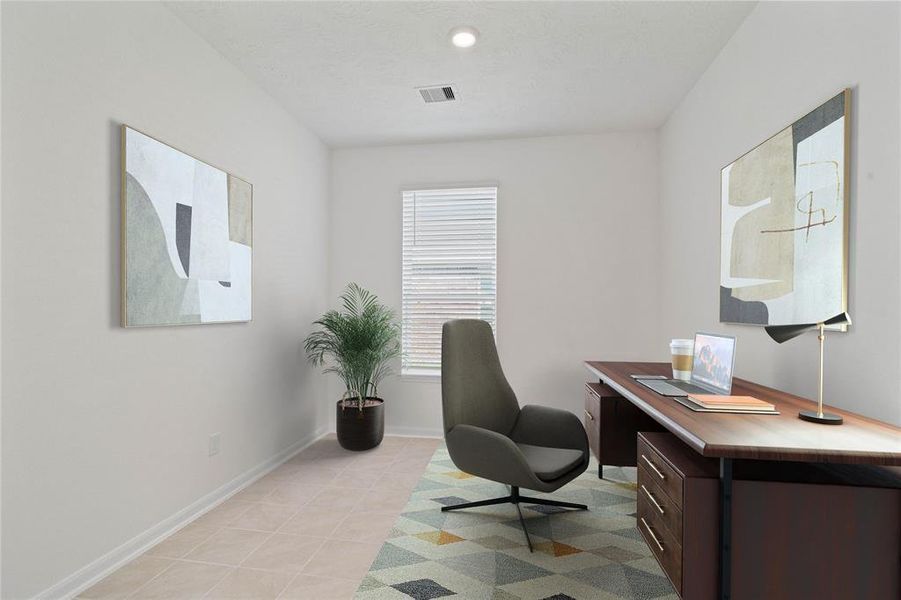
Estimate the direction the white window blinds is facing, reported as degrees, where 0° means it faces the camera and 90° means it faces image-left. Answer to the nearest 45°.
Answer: approximately 0°

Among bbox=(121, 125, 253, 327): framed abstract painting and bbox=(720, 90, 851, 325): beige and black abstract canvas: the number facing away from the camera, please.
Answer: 0

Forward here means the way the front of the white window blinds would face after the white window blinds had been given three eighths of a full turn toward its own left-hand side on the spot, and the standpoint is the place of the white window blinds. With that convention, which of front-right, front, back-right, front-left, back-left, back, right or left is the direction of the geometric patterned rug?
back-right

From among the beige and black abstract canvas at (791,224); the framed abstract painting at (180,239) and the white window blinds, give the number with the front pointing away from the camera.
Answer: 0

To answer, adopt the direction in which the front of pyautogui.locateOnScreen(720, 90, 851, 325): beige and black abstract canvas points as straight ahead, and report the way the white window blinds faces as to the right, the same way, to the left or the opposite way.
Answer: to the left

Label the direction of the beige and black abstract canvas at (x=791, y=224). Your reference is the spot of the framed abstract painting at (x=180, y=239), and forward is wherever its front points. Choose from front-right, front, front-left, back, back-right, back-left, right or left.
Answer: front

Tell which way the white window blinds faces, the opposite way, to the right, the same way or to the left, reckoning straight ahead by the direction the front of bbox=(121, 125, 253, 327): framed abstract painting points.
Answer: to the right

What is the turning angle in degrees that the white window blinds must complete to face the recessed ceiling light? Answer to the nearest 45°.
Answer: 0° — it already faces it

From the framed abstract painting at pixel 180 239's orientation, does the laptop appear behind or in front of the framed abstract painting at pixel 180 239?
in front

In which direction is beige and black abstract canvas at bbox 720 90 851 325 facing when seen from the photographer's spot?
facing the viewer and to the left of the viewer

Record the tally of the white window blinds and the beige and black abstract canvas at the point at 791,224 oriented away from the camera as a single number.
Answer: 0

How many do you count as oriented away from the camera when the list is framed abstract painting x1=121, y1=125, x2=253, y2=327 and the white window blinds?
0

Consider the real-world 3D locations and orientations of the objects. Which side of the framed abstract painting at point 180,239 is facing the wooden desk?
front

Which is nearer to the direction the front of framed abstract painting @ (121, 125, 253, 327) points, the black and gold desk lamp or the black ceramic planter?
the black and gold desk lamp

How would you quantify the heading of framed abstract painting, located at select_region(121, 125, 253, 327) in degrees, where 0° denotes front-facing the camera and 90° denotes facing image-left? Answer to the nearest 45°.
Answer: approximately 315°

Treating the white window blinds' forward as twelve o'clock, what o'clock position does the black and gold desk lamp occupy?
The black and gold desk lamp is roughly at 11 o'clock from the white window blinds.
